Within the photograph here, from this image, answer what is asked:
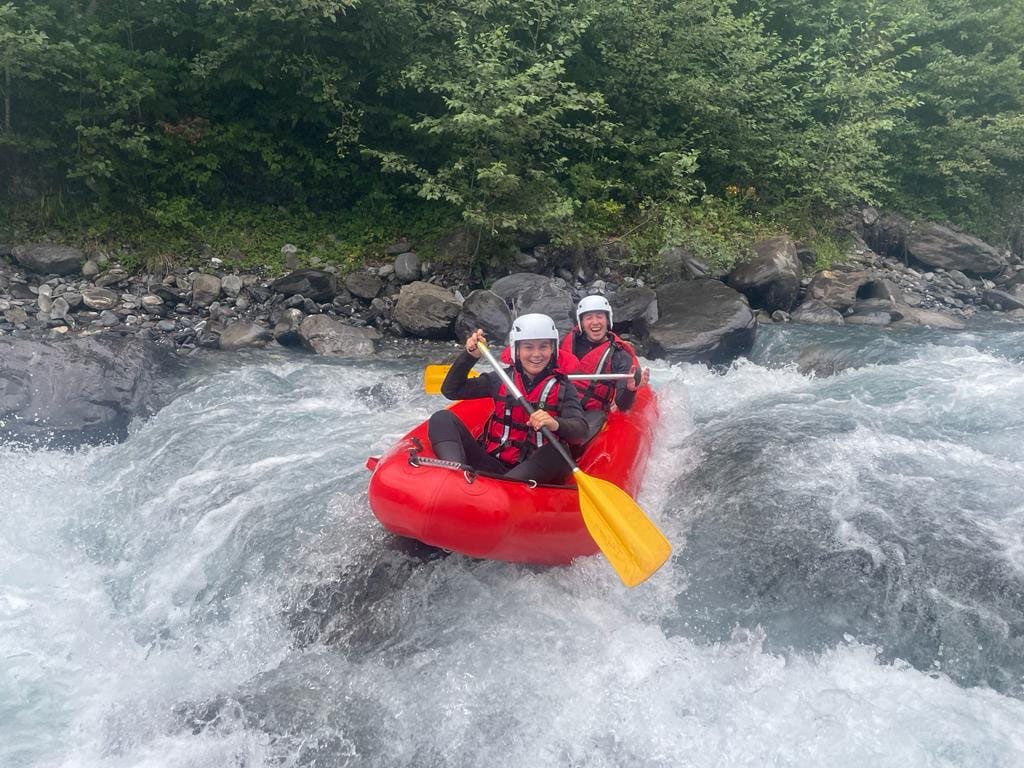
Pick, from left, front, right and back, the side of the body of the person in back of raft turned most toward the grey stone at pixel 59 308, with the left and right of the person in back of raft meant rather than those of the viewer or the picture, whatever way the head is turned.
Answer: right

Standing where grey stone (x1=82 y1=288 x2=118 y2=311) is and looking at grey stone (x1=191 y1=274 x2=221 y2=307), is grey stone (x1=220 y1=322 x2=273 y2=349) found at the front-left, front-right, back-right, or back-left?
front-right

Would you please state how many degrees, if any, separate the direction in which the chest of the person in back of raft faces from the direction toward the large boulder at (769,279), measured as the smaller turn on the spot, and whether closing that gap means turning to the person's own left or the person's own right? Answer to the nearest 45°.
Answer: approximately 180°

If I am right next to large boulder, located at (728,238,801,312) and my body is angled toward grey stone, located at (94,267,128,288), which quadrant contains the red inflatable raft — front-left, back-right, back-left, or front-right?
front-left

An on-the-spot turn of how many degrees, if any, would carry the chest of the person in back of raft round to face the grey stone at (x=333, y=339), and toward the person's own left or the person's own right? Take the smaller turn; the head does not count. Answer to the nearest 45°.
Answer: approximately 135° to the person's own right

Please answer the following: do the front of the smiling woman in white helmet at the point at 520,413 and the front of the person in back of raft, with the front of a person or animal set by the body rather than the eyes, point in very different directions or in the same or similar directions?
same or similar directions

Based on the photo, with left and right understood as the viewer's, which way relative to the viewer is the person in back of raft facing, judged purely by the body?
facing the viewer

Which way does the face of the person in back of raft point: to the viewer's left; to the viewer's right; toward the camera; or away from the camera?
toward the camera

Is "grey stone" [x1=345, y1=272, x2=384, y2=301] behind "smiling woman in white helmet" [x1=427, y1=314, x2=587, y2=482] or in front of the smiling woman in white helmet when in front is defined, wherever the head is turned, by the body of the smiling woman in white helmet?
behind

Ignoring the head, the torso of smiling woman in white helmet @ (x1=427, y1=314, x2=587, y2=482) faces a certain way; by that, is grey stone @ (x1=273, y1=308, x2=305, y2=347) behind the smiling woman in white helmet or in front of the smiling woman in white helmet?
behind

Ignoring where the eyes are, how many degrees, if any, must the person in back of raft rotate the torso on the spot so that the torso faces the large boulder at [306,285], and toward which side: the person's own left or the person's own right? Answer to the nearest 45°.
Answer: approximately 135° to the person's own right

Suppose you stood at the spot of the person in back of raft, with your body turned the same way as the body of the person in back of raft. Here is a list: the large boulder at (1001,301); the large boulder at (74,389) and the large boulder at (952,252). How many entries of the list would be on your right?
1

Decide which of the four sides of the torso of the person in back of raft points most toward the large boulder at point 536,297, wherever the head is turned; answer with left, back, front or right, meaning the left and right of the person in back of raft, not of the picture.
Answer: back

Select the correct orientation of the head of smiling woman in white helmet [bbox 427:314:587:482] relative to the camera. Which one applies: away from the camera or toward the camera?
toward the camera

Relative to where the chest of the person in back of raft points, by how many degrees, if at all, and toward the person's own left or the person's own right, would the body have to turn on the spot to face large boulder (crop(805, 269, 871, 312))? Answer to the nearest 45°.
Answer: approximately 135° to the person's own left

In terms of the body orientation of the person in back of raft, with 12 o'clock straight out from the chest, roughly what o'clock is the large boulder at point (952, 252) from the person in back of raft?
The large boulder is roughly at 7 o'clock from the person in back of raft.

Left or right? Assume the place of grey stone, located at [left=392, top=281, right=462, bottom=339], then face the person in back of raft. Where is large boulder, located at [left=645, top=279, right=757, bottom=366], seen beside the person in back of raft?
left
